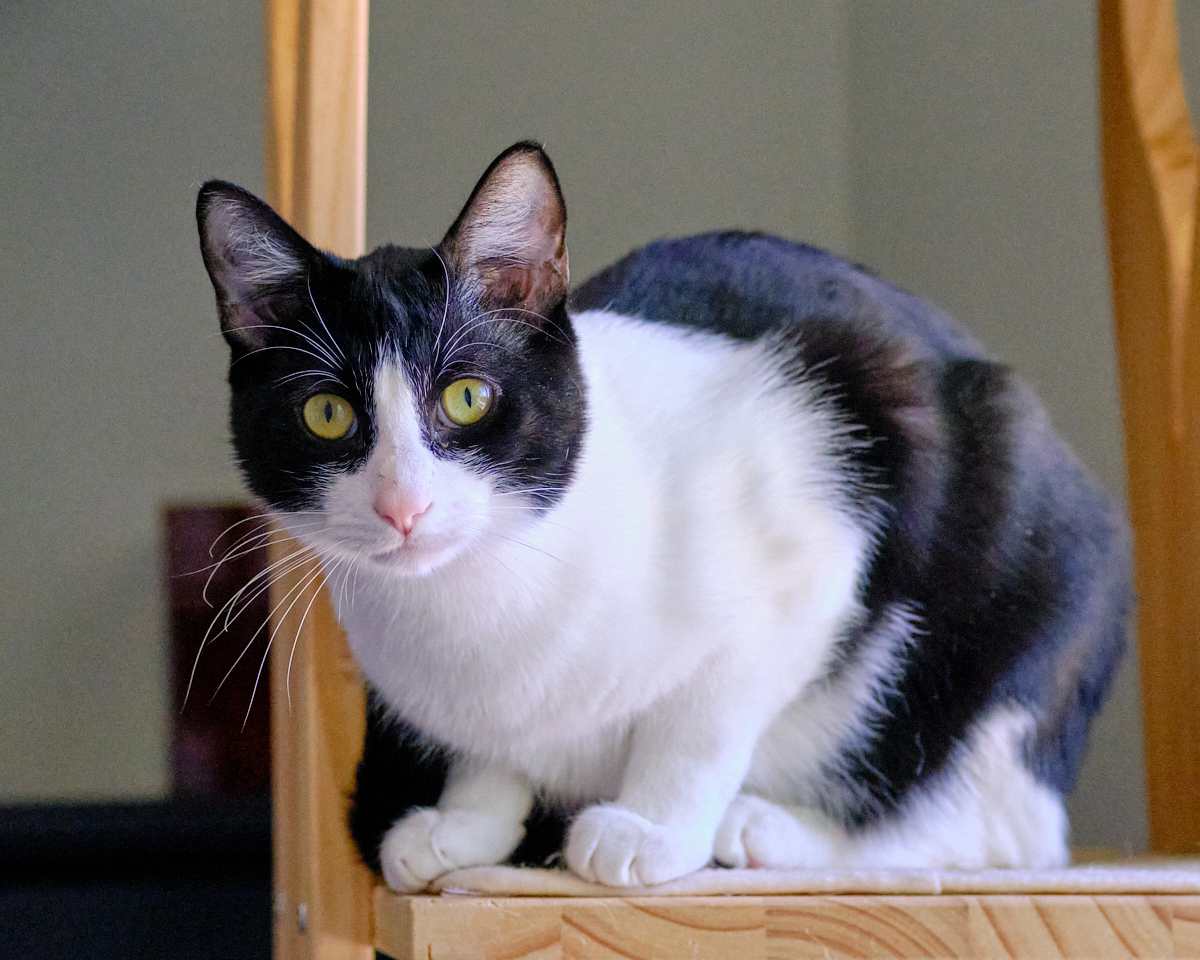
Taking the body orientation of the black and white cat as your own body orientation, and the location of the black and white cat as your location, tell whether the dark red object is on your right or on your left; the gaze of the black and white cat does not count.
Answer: on your right

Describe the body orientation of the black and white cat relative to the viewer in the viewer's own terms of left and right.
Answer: facing the viewer and to the left of the viewer
